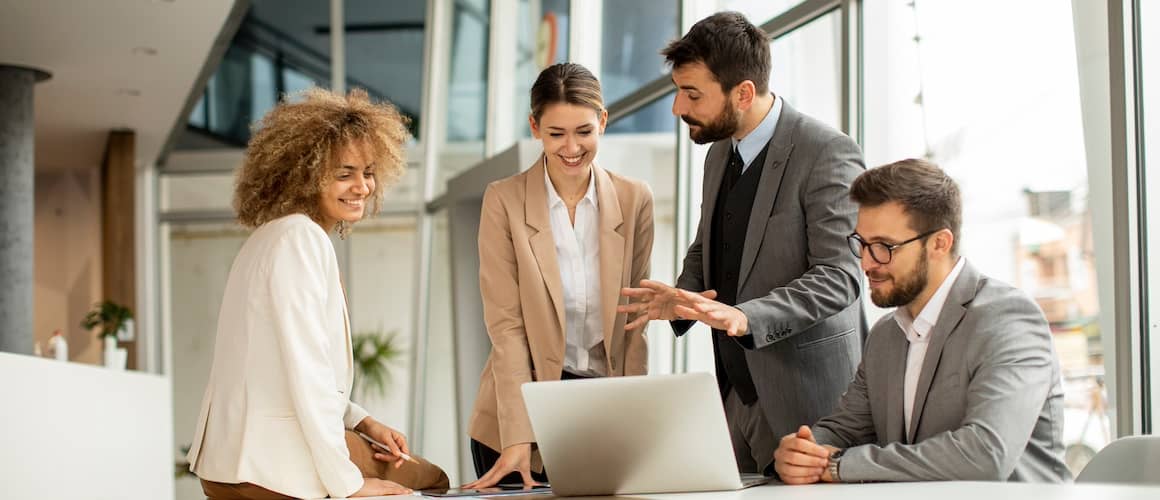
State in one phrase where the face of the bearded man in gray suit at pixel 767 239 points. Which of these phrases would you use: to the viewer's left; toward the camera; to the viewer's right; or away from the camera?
to the viewer's left

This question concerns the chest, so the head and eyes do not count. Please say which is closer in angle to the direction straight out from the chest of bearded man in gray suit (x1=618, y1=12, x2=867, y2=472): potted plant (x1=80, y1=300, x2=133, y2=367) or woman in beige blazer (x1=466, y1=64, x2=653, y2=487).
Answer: the woman in beige blazer

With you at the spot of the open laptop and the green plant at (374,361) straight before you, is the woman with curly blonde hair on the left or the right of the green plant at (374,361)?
left

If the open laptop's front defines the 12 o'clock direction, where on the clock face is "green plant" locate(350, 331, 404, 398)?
The green plant is roughly at 10 o'clock from the open laptop.

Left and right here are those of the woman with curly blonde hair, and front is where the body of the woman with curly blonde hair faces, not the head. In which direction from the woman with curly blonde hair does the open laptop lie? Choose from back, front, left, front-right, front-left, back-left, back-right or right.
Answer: front-right

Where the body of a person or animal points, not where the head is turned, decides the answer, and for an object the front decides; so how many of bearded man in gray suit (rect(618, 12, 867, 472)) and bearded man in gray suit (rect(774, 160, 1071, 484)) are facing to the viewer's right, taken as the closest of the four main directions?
0

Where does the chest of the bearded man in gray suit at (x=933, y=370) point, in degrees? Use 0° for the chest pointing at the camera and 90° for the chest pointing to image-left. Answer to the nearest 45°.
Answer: approximately 45°

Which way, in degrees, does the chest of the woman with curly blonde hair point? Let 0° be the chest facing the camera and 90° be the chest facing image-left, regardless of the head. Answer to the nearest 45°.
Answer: approximately 270°

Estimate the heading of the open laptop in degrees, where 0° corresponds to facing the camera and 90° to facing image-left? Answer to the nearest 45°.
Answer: approximately 225°

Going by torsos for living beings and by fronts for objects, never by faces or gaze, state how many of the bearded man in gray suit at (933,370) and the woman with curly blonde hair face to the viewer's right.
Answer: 1

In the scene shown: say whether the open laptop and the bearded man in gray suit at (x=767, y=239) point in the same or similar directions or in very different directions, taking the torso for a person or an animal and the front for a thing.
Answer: very different directions

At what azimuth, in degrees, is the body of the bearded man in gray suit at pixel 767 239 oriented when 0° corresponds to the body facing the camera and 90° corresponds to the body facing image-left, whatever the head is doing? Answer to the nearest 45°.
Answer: approximately 45°

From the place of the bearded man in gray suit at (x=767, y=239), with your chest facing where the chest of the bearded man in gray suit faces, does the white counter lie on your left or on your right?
on your right
